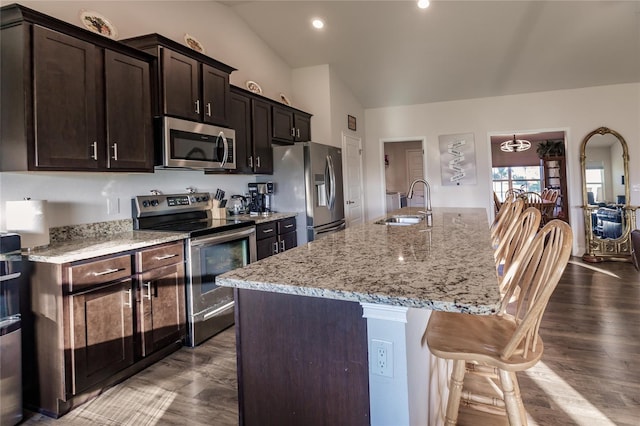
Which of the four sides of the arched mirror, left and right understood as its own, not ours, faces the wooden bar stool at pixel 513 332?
front

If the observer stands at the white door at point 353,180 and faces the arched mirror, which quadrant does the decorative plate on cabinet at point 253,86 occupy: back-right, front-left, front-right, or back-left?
back-right

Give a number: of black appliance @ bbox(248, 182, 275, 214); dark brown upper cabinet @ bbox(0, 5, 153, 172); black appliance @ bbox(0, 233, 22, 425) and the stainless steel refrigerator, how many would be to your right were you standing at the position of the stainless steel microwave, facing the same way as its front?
2

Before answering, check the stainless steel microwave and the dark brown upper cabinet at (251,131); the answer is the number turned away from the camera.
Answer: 0

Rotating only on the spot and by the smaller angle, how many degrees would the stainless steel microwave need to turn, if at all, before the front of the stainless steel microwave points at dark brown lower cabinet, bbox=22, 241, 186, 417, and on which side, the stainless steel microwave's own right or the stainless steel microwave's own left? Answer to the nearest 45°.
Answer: approximately 90° to the stainless steel microwave's own right

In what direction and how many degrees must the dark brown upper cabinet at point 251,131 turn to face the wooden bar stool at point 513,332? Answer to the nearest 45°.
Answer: approximately 45° to its right

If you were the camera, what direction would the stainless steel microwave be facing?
facing the viewer and to the right of the viewer

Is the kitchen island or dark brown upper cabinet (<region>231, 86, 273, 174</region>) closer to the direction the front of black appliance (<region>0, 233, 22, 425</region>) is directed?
the kitchen island
